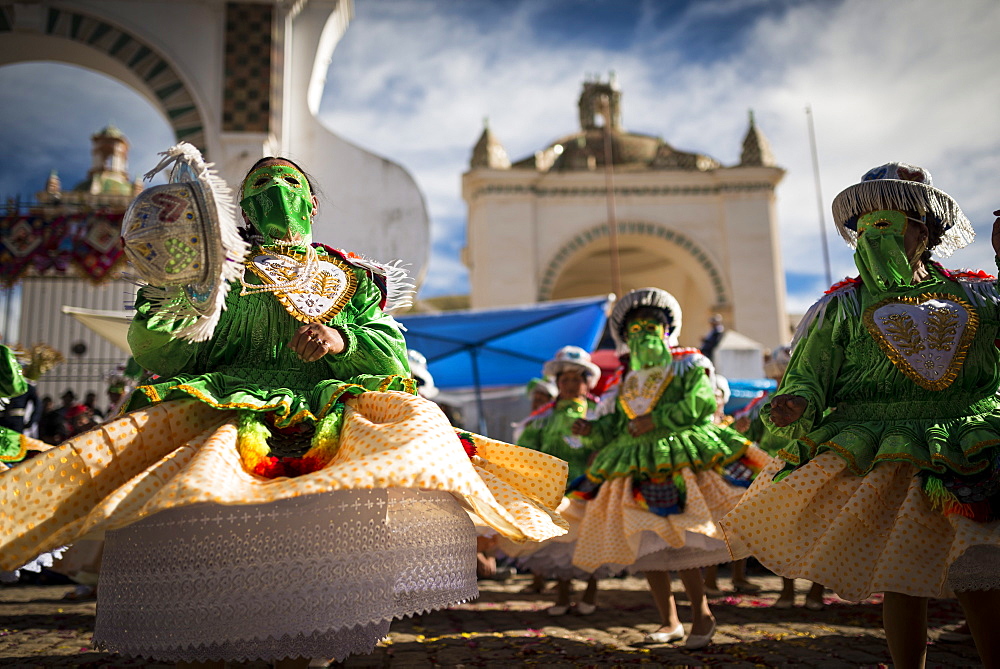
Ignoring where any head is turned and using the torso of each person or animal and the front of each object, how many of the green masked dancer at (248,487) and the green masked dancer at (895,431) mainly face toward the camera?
2

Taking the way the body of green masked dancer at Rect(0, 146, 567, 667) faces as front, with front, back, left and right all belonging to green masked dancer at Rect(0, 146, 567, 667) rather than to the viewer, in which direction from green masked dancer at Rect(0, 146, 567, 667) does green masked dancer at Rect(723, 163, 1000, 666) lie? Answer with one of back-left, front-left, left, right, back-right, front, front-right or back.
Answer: left

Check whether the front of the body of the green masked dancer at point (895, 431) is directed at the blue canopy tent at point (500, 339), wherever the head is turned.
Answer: no

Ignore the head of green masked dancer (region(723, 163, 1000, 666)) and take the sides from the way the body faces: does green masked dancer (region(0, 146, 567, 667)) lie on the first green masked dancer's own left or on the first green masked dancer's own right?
on the first green masked dancer's own right

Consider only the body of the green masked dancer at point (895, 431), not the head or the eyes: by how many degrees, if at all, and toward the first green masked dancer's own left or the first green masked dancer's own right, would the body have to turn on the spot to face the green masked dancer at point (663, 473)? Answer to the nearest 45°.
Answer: approximately 135° to the first green masked dancer's own right

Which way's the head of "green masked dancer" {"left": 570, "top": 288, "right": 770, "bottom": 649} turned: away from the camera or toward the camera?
toward the camera

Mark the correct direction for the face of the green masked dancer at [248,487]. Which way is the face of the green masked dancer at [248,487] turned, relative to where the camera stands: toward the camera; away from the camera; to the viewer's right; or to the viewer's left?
toward the camera

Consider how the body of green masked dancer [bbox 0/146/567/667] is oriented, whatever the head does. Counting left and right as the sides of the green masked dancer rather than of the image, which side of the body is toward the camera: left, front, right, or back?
front

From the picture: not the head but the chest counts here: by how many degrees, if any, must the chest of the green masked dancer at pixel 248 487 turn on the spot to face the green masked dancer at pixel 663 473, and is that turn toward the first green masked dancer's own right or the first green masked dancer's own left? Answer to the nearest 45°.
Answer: approximately 135° to the first green masked dancer's own left

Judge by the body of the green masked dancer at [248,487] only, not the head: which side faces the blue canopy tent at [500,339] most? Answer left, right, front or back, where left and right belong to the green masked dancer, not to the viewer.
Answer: back

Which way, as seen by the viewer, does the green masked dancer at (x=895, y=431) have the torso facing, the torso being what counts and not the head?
toward the camera
